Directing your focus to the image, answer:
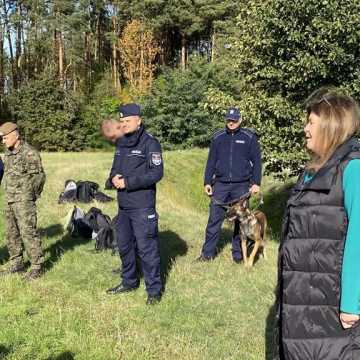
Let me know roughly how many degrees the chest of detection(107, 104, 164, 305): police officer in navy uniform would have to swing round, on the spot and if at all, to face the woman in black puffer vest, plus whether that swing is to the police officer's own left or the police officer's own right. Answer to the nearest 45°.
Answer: approximately 45° to the police officer's own left

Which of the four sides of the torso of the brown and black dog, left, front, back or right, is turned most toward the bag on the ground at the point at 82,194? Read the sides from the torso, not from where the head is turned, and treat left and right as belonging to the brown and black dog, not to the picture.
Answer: right

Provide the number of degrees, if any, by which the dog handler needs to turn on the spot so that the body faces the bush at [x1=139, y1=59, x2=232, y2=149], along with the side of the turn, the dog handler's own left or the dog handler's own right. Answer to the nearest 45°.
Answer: approximately 180°

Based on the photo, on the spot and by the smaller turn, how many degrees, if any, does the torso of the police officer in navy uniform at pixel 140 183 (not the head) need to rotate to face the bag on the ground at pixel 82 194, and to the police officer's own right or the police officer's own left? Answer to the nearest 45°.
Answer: approximately 135° to the police officer's own right

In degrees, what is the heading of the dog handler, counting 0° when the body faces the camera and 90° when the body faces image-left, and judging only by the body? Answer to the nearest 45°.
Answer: approximately 0°

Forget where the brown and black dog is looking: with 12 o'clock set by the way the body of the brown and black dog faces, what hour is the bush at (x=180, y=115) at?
The bush is roughly at 4 o'clock from the brown and black dog.

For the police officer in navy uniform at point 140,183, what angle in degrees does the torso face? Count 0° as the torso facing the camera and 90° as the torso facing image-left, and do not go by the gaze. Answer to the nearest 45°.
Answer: approximately 45°

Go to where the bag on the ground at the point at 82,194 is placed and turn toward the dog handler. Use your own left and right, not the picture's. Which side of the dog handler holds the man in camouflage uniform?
right
